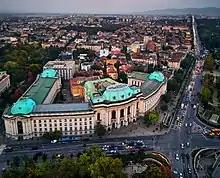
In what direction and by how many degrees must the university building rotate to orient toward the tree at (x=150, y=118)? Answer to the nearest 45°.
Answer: approximately 45° to its left

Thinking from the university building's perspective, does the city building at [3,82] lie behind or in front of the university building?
behind

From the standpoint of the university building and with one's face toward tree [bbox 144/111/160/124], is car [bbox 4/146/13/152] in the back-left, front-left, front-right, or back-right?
back-right

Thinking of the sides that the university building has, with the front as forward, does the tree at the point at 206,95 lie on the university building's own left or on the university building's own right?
on the university building's own left

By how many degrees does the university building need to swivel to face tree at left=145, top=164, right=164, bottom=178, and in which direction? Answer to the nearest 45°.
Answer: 0° — it already faces it

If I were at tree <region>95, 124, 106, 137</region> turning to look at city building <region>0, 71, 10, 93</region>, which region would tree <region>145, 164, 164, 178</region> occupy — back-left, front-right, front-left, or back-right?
back-left

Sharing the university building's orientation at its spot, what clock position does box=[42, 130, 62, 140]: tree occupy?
The tree is roughly at 3 o'clock from the university building.

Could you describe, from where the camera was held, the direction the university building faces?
facing the viewer and to the right of the viewer

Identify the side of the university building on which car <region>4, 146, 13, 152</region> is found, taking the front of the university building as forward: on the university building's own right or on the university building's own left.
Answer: on the university building's own right

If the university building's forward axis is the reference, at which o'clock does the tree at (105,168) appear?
The tree is roughly at 1 o'clock from the university building.
